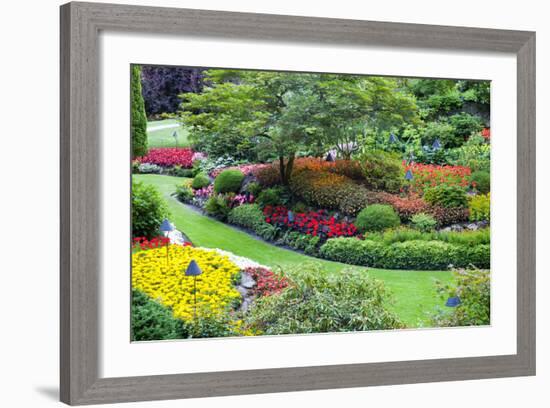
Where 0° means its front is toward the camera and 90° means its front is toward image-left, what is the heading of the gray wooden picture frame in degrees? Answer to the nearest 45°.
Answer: approximately 315°
